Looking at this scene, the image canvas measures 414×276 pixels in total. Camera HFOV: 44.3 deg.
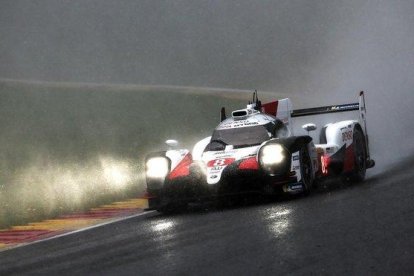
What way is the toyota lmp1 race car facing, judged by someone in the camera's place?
facing the viewer and to the left of the viewer
